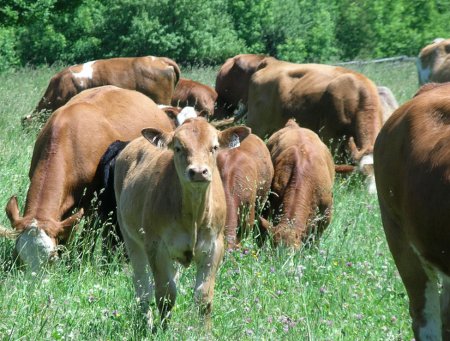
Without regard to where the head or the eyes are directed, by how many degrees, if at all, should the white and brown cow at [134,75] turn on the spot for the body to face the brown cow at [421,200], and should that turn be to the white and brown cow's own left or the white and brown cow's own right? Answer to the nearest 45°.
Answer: approximately 90° to the white and brown cow's own left

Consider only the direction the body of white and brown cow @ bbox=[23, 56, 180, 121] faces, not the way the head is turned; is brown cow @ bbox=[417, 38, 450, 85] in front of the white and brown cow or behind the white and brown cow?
behind

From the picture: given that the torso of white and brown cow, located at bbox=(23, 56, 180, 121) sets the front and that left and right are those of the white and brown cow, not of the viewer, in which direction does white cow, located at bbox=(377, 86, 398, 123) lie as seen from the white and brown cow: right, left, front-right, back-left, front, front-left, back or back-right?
back-left

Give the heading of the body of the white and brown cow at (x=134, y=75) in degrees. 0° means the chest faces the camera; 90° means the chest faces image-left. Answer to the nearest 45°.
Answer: approximately 90°

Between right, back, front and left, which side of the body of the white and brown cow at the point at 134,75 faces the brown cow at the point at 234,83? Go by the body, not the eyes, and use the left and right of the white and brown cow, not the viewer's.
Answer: back

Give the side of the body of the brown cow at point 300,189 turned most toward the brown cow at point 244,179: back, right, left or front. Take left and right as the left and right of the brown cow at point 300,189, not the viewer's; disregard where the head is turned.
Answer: right
